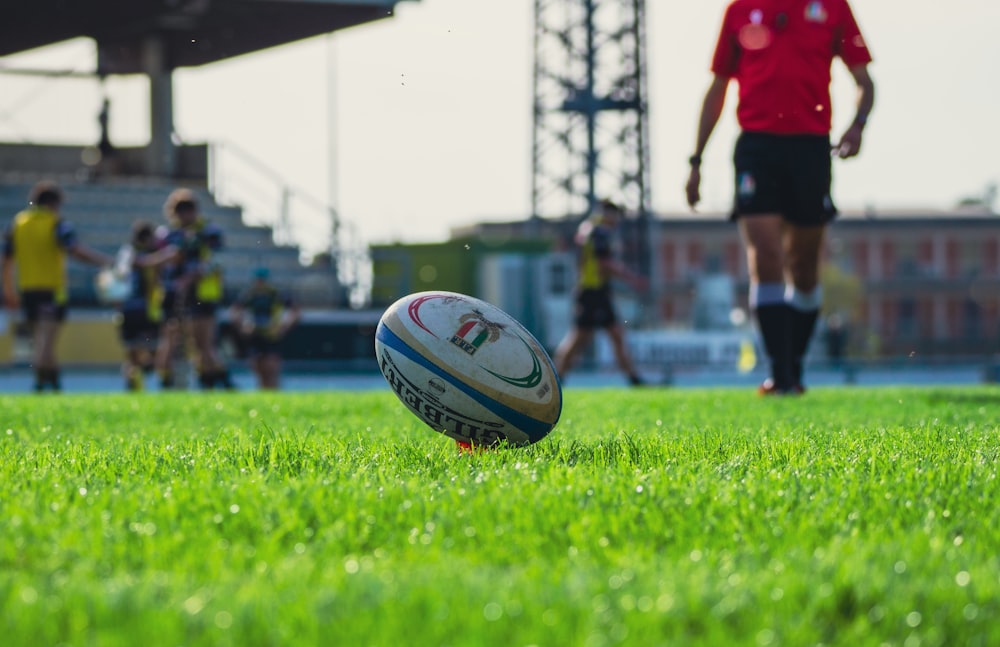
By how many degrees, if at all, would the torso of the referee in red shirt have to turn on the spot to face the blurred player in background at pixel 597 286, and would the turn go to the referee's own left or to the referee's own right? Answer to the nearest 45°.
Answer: approximately 180°

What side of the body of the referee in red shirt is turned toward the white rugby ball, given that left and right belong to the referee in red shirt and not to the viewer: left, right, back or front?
front

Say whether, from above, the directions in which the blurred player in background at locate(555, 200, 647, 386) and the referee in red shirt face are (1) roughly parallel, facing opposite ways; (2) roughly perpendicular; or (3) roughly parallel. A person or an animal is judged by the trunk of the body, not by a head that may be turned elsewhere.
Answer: roughly perpendicular

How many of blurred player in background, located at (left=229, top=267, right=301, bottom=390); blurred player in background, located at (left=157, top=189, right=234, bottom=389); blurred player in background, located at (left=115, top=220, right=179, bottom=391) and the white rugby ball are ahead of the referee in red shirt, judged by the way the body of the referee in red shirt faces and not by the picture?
1

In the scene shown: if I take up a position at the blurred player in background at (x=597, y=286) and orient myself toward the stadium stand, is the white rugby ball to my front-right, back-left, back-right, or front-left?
back-left

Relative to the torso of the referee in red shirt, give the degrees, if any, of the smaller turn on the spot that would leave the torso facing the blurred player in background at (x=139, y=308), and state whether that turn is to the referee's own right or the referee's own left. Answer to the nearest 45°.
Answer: approximately 135° to the referee's own right

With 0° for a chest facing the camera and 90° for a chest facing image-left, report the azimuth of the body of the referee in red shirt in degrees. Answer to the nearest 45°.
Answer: approximately 0°
